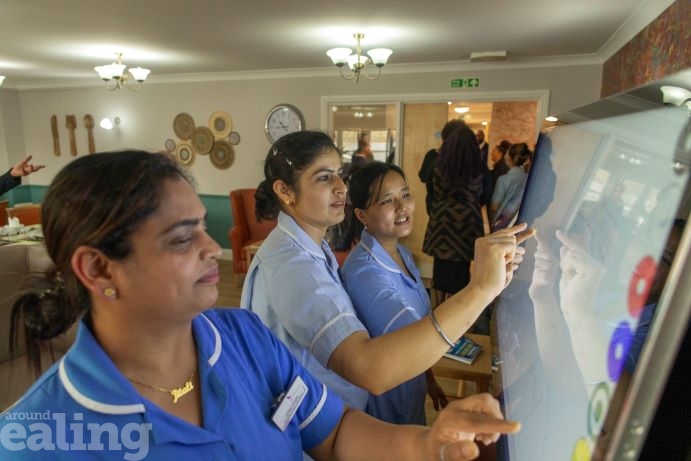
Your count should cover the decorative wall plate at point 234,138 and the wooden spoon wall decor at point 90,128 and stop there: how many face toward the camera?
2

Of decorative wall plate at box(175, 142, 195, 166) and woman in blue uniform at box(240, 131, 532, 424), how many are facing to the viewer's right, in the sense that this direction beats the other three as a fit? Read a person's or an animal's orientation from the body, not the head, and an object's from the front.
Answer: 1

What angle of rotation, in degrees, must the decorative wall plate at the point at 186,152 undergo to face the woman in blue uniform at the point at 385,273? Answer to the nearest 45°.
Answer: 0° — it already faces them

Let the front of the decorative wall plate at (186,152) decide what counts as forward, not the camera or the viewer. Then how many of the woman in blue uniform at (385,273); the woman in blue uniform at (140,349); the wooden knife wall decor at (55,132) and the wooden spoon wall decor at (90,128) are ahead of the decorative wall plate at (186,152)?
2

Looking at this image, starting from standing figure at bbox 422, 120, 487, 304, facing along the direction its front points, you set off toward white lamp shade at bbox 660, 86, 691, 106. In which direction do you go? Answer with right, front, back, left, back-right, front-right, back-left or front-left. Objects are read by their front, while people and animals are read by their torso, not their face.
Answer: back

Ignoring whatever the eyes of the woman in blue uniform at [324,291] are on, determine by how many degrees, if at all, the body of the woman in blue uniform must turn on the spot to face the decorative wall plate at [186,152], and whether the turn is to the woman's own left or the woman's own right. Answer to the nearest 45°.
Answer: approximately 135° to the woman's own left

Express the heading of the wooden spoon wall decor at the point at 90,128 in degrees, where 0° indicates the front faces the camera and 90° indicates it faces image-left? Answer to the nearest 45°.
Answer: approximately 0°

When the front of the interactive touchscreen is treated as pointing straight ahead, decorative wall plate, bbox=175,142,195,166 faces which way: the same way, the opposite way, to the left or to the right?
to the left
